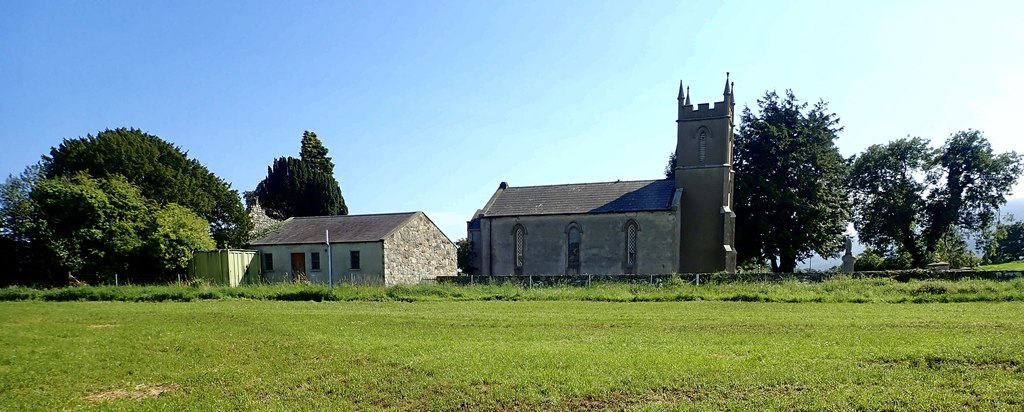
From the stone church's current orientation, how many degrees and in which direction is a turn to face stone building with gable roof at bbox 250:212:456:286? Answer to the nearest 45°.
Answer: approximately 180°

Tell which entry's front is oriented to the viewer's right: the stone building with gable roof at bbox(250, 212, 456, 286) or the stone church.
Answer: the stone church

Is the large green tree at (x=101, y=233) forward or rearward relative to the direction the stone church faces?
rearward

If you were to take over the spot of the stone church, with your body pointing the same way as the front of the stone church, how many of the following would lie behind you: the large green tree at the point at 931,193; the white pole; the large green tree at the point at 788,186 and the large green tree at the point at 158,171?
2

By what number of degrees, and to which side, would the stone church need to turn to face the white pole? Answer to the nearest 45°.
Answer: approximately 180°

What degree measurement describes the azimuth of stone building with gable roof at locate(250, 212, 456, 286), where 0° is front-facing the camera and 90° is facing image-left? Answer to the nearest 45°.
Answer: approximately 45°

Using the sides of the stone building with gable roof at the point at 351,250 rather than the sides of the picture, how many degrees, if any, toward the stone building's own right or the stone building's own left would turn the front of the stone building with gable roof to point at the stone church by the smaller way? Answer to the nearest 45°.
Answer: approximately 135° to the stone building's own left

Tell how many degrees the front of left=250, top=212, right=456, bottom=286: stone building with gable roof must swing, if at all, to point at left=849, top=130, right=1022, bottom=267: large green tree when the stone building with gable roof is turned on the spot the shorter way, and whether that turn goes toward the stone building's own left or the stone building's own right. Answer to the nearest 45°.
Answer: approximately 135° to the stone building's own left

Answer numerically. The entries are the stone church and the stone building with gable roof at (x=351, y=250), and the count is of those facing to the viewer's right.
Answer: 1

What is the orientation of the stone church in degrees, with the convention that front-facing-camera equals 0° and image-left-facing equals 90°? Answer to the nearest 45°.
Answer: approximately 270°
